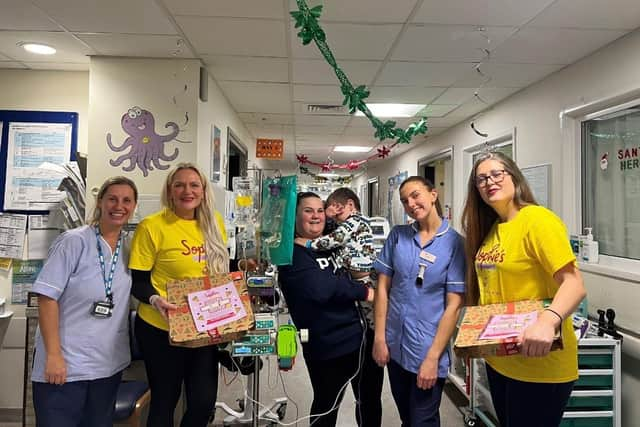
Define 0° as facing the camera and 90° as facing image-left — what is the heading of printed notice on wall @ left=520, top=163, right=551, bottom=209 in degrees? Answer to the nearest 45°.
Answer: approximately 45°

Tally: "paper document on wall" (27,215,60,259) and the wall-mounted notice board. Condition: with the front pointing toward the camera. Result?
2

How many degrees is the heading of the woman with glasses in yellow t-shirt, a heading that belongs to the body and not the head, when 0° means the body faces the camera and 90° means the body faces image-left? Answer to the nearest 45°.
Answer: approximately 45°

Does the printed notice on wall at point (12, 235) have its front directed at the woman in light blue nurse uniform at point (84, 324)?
yes

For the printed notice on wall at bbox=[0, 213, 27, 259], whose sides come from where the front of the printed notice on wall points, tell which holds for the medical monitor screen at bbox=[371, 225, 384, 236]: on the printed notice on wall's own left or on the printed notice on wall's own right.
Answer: on the printed notice on wall's own left

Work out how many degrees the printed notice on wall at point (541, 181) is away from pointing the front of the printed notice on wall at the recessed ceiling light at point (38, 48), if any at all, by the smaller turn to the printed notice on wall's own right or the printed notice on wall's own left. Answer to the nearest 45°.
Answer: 0° — it already faces it

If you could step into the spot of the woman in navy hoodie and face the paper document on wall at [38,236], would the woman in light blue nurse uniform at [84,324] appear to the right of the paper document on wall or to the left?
left

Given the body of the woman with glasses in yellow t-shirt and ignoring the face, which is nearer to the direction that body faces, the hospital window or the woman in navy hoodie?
the woman in navy hoodie
